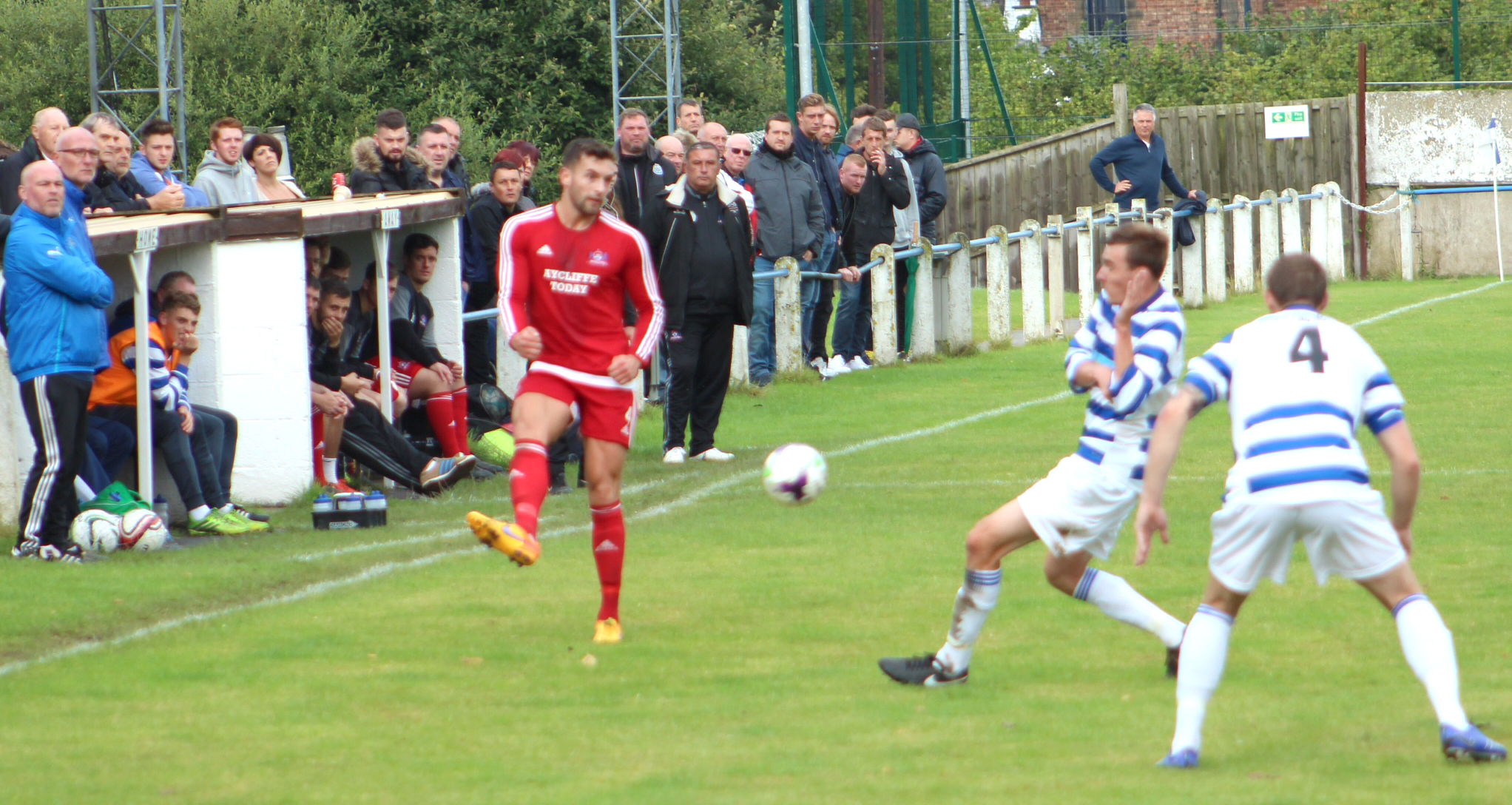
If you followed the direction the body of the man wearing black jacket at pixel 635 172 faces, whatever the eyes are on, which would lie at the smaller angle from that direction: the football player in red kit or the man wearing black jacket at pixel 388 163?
the football player in red kit

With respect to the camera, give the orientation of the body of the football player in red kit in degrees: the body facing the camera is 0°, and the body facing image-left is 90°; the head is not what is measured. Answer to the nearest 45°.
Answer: approximately 0°

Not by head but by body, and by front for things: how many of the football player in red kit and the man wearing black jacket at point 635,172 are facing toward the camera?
2

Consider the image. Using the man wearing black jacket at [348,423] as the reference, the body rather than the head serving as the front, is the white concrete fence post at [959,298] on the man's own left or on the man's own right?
on the man's own left

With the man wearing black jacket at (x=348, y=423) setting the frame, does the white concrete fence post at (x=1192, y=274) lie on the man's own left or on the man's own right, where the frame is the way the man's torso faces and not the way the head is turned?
on the man's own left

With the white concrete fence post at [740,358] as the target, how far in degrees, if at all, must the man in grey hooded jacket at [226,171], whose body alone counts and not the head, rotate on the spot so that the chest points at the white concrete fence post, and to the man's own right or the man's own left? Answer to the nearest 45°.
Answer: approximately 90° to the man's own left

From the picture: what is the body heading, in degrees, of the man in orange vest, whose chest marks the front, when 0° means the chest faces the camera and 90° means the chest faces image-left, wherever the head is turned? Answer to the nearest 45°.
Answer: approximately 315°

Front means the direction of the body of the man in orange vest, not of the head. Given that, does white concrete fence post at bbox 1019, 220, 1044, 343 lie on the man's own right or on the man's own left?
on the man's own left
